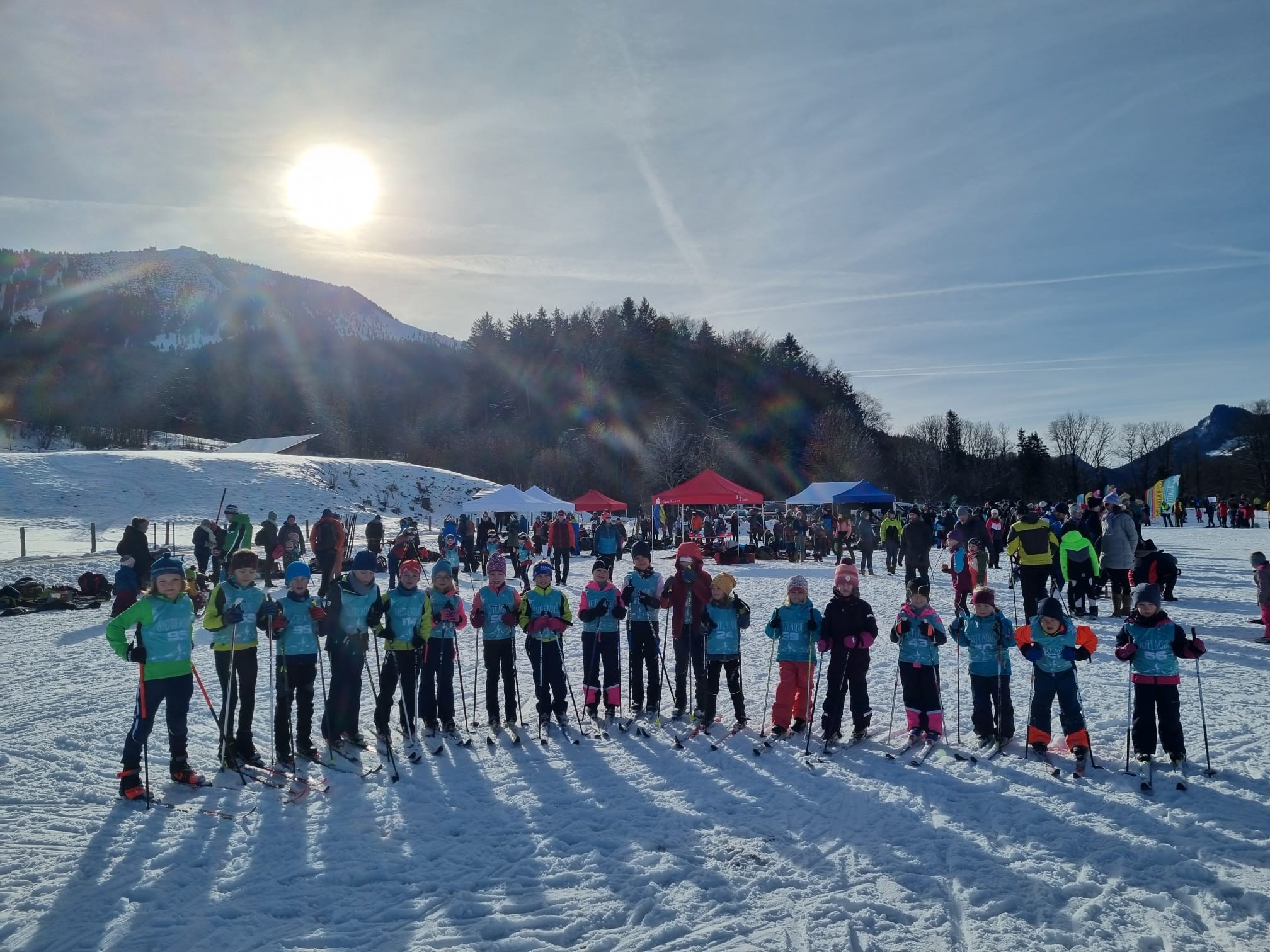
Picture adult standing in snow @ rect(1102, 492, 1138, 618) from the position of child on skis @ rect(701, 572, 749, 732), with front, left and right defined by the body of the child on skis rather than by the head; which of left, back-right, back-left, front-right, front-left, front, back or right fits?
back-left

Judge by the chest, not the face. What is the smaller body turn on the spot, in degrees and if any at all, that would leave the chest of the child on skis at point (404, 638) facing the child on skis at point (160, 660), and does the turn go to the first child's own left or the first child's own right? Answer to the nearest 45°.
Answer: approximately 45° to the first child's own right

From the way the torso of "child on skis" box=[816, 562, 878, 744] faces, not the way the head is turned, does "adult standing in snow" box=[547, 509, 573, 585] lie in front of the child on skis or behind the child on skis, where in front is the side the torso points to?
behind

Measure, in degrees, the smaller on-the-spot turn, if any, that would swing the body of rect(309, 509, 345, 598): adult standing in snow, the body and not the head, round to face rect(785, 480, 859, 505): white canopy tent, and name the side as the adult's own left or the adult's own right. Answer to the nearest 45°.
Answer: approximately 45° to the adult's own right
